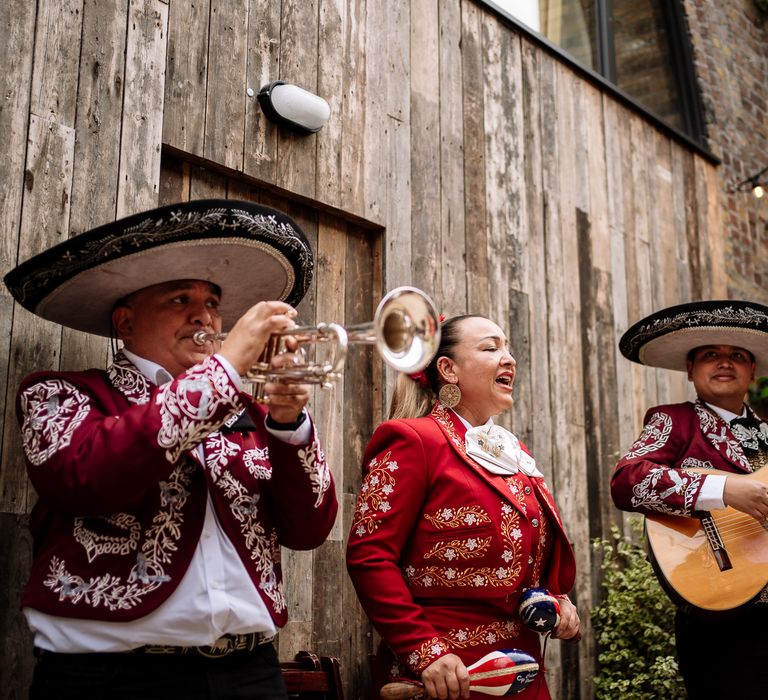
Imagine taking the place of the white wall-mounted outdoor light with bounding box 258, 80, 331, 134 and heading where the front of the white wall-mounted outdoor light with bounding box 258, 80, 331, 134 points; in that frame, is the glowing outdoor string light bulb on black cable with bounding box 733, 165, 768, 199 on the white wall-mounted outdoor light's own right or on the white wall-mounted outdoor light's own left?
on the white wall-mounted outdoor light's own left

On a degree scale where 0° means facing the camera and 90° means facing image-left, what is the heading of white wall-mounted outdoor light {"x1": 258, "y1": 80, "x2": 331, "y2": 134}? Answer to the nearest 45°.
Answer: approximately 315°

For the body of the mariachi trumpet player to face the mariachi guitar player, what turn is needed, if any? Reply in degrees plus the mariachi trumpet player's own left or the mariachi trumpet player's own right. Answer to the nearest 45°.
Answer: approximately 90° to the mariachi trumpet player's own left

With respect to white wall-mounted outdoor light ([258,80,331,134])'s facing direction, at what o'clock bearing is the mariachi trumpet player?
The mariachi trumpet player is roughly at 2 o'clock from the white wall-mounted outdoor light.

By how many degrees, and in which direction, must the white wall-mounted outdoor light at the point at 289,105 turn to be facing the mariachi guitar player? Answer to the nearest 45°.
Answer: approximately 45° to its left

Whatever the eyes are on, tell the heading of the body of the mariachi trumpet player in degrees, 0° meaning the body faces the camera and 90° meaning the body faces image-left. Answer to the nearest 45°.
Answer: approximately 315°

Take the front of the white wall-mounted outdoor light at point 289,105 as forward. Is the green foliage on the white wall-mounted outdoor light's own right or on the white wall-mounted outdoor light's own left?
on the white wall-mounted outdoor light's own left

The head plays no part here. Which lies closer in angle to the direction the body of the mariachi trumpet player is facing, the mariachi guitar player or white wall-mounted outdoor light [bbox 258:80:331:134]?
the mariachi guitar player

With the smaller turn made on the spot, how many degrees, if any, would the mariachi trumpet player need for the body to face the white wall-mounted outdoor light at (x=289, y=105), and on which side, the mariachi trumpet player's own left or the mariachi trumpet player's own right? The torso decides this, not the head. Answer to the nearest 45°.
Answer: approximately 135° to the mariachi trumpet player's own left
